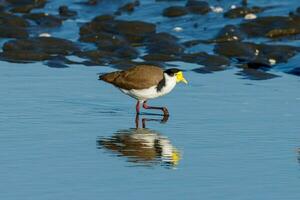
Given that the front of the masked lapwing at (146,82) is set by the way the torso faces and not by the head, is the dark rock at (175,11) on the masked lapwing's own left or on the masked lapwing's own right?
on the masked lapwing's own left

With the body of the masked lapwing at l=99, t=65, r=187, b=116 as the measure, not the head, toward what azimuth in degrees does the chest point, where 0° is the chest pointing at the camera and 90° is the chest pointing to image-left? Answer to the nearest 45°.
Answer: approximately 270°

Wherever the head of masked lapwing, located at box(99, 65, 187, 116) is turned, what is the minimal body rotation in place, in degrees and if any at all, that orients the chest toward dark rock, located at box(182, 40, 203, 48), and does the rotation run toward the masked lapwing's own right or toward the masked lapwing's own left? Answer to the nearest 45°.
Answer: approximately 90° to the masked lapwing's own left

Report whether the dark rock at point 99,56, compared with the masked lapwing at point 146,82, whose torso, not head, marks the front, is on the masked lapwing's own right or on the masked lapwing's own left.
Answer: on the masked lapwing's own left
